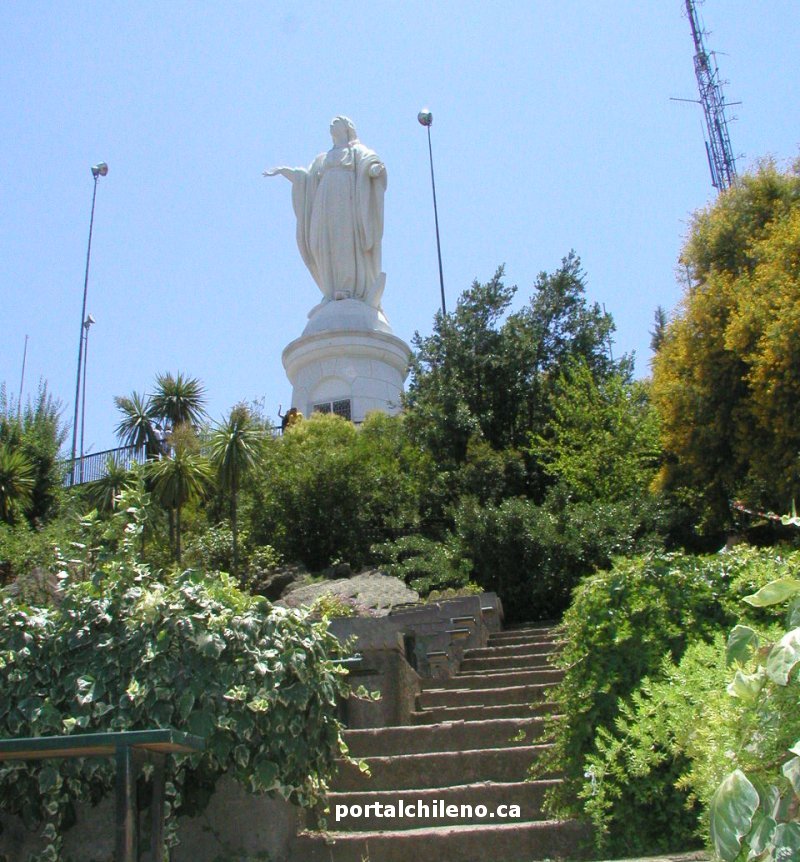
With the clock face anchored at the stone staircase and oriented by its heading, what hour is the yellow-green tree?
The yellow-green tree is roughly at 7 o'clock from the stone staircase.

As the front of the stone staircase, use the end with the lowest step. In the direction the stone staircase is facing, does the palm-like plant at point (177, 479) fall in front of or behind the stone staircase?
behind

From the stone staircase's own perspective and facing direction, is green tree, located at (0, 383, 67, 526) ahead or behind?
behind

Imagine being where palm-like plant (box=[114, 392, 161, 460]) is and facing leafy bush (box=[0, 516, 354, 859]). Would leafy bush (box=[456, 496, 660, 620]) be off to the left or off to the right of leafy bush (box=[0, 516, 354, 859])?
left

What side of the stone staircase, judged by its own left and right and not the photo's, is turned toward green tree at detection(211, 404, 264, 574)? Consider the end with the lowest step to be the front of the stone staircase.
back

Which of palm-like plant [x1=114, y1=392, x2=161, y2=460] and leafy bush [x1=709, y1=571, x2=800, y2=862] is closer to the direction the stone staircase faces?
the leafy bush

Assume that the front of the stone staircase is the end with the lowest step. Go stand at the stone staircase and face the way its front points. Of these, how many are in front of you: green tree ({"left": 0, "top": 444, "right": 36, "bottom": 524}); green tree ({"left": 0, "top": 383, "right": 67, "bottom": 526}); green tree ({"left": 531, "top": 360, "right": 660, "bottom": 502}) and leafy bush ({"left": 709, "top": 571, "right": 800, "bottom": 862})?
1

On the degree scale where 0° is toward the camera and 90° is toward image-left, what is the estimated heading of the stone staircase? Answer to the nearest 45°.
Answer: approximately 0°

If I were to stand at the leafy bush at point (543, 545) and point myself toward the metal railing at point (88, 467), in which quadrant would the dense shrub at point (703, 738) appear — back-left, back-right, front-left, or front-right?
back-left

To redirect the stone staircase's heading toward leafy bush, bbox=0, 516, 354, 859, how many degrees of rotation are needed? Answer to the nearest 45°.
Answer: approximately 45° to its right

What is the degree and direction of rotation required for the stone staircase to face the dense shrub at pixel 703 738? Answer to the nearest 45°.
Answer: approximately 45° to its left

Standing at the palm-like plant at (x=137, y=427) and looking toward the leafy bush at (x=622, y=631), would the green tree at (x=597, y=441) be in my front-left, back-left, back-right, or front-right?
front-left

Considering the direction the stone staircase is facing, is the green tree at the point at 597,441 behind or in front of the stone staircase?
behind

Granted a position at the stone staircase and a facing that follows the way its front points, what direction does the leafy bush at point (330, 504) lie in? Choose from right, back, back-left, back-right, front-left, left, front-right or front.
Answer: back

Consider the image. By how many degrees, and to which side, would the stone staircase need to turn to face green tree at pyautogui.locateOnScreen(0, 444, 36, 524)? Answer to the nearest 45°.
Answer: approximately 135° to its right

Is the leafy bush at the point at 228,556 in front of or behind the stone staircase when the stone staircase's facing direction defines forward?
behind

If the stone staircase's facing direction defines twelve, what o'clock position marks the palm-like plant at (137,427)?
The palm-like plant is roughly at 5 o'clock from the stone staircase.

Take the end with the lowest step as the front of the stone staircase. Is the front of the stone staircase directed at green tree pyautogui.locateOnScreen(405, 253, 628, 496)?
no

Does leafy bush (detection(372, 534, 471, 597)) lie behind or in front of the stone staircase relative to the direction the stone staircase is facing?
behind
